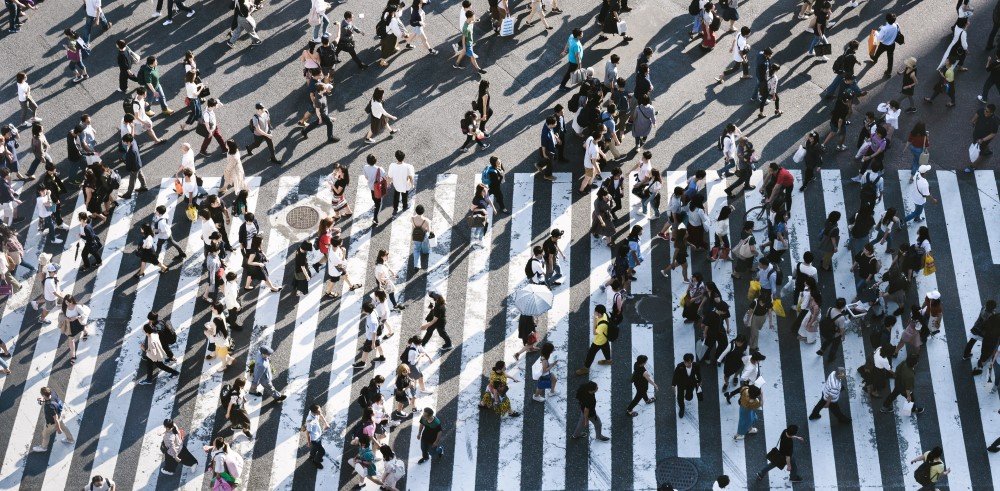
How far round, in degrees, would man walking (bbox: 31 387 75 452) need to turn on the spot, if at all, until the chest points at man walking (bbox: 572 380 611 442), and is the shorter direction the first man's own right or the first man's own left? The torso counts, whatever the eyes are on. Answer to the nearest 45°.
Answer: approximately 135° to the first man's own left

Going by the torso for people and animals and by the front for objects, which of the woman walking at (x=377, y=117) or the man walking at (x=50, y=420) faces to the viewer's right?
the woman walking

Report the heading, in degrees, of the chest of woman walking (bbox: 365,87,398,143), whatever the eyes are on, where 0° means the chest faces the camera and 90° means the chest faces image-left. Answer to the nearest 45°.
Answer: approximately 270°

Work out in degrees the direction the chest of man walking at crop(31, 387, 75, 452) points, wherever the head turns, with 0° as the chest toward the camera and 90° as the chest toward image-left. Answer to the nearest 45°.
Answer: approximately 90°

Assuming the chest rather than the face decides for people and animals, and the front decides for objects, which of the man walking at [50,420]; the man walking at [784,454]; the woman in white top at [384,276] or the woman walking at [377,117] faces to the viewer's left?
the man walking at [50,420]
